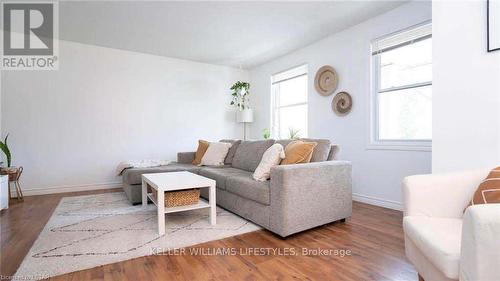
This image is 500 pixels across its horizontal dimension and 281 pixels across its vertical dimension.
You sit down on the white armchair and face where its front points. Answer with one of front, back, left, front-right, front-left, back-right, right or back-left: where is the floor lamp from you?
right

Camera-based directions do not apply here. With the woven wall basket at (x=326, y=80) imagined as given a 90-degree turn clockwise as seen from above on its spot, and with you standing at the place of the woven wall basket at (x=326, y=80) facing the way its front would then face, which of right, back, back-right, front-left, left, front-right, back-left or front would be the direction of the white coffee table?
left

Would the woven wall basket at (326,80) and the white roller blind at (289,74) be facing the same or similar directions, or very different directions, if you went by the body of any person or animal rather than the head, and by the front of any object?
same or similar directions

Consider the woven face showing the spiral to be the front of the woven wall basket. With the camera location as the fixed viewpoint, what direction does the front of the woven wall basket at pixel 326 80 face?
facing the viewer and to the left of the viewer

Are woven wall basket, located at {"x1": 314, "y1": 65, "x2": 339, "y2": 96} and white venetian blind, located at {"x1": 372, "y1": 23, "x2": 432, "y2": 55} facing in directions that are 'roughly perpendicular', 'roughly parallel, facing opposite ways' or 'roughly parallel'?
roughly parallel

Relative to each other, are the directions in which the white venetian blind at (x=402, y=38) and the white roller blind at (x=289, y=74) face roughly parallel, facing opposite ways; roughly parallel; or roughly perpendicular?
roughly parallel

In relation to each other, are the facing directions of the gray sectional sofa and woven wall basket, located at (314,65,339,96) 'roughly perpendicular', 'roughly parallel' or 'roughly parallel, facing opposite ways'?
roughly parallel

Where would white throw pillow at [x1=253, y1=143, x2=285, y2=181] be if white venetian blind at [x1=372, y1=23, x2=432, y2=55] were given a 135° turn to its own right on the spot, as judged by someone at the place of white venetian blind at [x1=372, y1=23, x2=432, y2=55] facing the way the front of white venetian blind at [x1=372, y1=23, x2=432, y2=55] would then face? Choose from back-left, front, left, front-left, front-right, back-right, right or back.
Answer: back-left

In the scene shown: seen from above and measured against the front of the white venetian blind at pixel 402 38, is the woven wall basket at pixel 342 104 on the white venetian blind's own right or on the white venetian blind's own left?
on the white venetian blind's own right

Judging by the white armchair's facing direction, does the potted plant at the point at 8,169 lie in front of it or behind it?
in front

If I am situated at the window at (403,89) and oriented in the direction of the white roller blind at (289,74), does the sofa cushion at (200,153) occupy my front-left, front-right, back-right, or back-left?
front-left

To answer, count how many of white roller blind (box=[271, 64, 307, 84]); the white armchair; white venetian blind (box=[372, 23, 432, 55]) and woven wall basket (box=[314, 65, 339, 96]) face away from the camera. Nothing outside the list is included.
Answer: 0

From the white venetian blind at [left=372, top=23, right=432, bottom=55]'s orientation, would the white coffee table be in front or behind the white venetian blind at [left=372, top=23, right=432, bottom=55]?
in front

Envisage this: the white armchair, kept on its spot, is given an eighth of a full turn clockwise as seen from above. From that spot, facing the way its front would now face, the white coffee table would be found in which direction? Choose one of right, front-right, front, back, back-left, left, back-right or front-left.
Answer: front

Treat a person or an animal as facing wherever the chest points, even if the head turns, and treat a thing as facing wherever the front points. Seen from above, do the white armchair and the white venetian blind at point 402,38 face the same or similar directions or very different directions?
same or similar directions

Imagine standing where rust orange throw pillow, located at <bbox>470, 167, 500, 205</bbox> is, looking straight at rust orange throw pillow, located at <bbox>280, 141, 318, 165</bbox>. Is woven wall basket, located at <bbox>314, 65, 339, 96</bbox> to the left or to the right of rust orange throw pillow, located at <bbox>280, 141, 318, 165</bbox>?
right

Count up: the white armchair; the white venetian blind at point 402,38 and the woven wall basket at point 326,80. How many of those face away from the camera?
0
